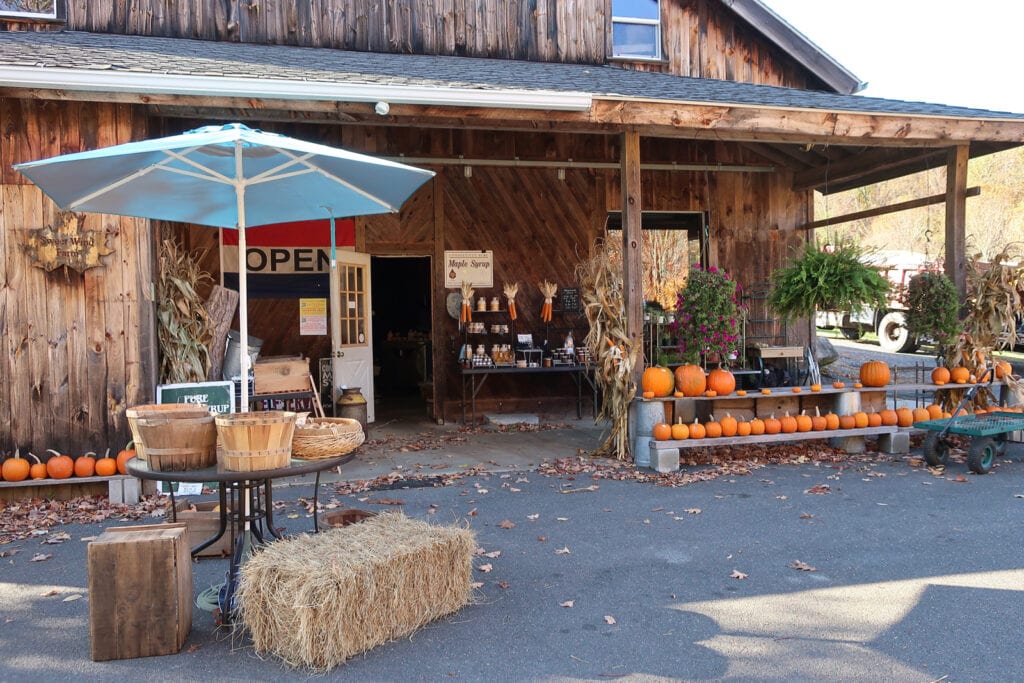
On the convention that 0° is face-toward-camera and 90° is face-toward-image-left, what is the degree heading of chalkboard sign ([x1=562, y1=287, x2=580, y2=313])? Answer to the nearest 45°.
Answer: approximately 0°

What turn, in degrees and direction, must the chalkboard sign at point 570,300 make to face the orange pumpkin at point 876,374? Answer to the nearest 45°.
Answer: approximately 45° to its left

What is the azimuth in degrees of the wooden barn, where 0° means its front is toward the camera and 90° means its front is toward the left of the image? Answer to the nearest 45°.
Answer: approximately 0°

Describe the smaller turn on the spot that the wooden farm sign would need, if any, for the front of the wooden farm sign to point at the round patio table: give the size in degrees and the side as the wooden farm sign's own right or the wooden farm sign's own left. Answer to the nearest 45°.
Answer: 0° — it already faces it

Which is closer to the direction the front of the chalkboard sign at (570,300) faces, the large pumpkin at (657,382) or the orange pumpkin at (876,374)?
the large pumpkin

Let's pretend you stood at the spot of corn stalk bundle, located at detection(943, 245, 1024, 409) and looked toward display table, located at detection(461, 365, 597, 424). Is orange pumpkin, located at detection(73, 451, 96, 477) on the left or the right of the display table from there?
left

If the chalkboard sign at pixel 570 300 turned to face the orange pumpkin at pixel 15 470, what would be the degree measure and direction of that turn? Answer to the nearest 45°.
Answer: approximately 45° to its right

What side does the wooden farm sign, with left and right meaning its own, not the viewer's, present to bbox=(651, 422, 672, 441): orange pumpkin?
left

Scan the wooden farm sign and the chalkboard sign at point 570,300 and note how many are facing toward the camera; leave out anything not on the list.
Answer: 2
